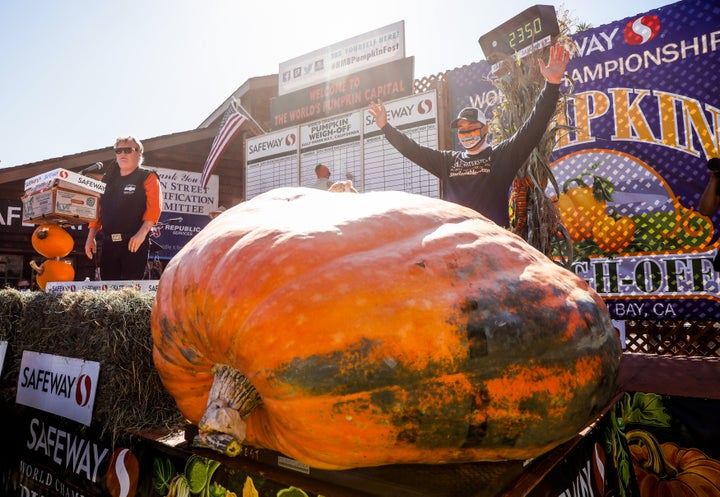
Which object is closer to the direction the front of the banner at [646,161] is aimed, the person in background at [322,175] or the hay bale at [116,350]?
the hay bale

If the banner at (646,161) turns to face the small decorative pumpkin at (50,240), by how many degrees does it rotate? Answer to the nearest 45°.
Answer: approximately 45° to its right

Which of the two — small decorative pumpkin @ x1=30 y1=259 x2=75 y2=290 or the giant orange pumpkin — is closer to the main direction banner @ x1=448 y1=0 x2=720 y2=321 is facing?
the giant orange pumpkin

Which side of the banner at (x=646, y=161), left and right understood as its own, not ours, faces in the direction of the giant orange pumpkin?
front

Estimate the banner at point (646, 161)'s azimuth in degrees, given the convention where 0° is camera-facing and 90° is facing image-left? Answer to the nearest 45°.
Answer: approximately 0°

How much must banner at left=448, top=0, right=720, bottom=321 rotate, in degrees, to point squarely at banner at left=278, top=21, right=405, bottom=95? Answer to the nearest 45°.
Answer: approximately 135° to its right

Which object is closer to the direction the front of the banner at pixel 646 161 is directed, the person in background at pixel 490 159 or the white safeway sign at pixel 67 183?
the person in background

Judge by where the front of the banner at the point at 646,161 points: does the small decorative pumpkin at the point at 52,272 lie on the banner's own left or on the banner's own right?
on the banner's own right

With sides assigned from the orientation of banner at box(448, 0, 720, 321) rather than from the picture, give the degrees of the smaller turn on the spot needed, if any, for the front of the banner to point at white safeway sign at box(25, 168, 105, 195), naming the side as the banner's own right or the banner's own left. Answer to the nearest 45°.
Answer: approximately 45° to the banner's own right

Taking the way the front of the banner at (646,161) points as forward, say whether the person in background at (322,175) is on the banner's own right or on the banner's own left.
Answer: on the banner's own right

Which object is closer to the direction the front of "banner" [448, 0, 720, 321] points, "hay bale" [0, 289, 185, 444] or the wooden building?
the hay bale

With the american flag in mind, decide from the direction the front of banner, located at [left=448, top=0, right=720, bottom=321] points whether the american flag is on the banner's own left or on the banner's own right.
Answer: on the banner's own right
